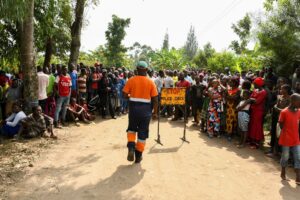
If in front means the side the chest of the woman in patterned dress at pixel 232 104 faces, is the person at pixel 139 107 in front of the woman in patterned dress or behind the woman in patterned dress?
in front

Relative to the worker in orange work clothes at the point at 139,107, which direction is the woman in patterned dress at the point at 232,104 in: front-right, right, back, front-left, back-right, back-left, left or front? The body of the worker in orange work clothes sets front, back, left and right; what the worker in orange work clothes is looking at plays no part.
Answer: front-right

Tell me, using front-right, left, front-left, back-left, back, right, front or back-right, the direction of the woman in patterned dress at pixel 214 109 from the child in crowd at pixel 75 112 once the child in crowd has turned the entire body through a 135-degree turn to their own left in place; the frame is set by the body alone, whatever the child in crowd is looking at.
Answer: back-right

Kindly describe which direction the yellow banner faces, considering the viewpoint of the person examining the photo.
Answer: facing the viewer

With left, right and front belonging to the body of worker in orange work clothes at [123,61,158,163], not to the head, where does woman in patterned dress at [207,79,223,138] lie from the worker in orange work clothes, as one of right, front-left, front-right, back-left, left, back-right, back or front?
front-right

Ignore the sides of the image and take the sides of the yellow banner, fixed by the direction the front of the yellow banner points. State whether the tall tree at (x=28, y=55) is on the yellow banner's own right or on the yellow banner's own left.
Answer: on the yellow banner's own right

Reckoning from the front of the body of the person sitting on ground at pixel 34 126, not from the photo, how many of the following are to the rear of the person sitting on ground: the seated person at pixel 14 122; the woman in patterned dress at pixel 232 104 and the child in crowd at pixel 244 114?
1

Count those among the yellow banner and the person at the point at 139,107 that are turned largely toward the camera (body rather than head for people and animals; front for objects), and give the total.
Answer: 1

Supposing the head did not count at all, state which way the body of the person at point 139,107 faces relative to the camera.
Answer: away from the camera

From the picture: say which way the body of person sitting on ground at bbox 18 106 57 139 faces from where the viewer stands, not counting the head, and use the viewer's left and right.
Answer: facing the viewer and to the right of the viewer

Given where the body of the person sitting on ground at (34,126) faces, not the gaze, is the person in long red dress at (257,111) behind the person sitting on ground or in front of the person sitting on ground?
in front

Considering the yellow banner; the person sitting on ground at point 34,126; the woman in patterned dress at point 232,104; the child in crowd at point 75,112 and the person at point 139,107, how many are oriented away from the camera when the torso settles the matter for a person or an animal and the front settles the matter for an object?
1
